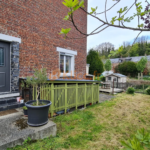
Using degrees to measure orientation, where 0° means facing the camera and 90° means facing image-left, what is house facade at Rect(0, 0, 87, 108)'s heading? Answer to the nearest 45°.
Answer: approximately 315°

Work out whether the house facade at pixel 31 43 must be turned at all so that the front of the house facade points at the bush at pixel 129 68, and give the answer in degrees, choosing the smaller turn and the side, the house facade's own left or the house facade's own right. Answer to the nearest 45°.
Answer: approximately 90° to the house facade's own left
